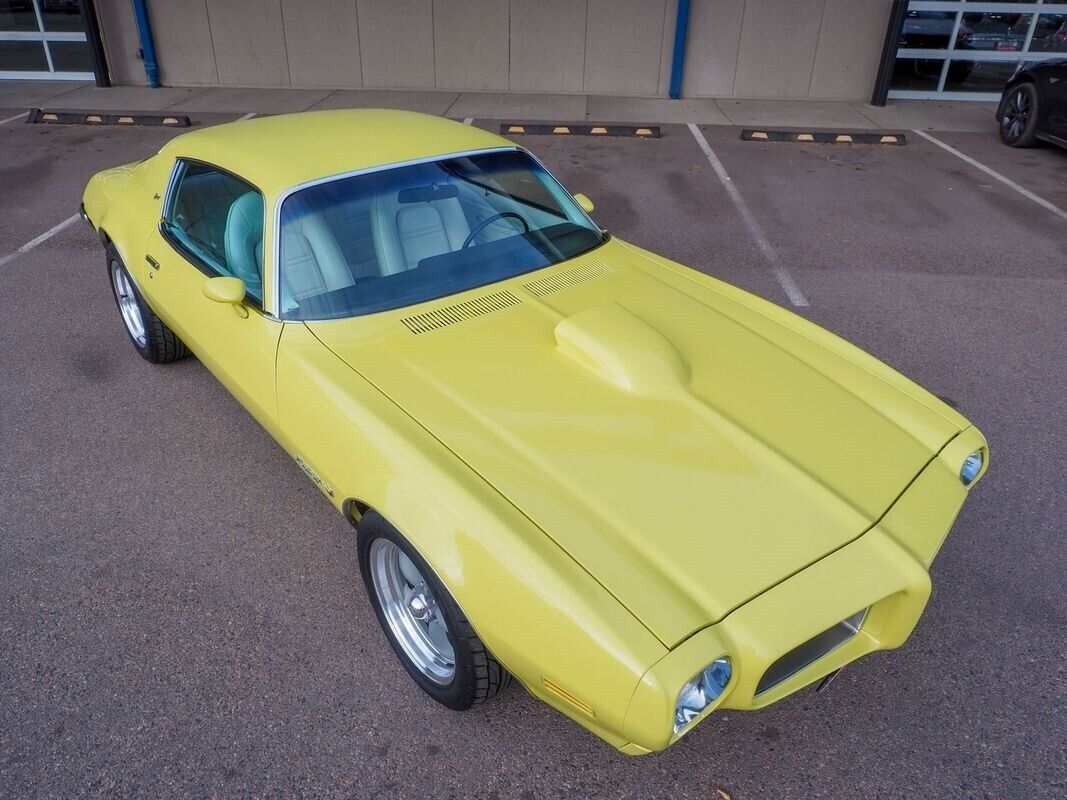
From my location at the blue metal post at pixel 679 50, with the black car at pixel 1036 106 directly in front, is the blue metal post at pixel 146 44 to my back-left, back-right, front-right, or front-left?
back-right

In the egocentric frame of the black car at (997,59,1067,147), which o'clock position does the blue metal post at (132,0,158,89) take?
The blue metal post is roughly at 10 o'clock from the black car.

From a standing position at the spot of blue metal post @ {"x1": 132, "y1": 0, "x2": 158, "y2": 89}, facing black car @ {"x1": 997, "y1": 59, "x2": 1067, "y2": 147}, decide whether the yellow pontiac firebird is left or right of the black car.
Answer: right

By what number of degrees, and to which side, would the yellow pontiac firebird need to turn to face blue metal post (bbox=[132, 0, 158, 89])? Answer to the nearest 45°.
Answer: approximately 180°

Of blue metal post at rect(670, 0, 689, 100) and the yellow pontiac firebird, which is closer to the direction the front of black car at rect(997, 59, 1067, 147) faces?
the blue metal post

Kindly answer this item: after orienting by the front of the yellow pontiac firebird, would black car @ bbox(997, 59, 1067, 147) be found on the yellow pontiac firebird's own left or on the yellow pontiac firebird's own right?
on the yellow pontiac firebird's own left

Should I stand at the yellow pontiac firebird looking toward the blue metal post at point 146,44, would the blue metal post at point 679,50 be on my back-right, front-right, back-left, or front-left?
front-right

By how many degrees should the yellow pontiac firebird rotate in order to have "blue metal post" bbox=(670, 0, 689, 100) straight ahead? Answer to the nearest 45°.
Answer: approximately 135° to its left

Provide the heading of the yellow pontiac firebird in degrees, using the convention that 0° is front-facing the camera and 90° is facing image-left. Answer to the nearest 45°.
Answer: approximately 315°

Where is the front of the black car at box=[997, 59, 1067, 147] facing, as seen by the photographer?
facing away from the viewer and to the left of the viewer

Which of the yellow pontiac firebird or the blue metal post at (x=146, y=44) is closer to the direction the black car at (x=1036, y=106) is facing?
the blue metal post

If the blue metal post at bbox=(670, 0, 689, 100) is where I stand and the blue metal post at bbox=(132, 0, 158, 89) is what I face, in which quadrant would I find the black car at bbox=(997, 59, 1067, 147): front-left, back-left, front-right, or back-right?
back-left
